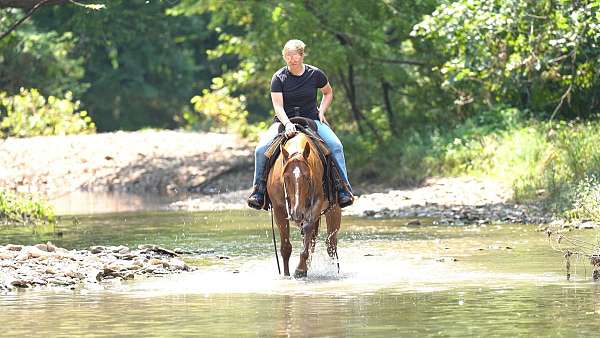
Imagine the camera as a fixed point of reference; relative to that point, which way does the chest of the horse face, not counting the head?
toward the camera

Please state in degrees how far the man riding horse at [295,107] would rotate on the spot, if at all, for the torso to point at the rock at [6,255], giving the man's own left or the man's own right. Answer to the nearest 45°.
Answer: approximately 90° to the man's own right

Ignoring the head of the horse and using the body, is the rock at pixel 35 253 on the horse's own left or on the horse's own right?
on the horse's own right

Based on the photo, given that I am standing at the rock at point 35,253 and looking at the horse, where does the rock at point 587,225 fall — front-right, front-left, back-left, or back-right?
front-left

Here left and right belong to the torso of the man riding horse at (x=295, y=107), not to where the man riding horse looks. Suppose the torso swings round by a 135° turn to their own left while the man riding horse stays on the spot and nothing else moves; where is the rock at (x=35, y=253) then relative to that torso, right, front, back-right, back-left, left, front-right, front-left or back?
back-left

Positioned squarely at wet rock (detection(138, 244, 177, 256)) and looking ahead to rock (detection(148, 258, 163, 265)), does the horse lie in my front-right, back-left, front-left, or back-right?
front-left

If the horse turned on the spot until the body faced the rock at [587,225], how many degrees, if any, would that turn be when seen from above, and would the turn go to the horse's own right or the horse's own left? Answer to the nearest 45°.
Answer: approximately 135° to the horse's own left

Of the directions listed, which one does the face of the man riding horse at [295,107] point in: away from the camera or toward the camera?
toward the camera
